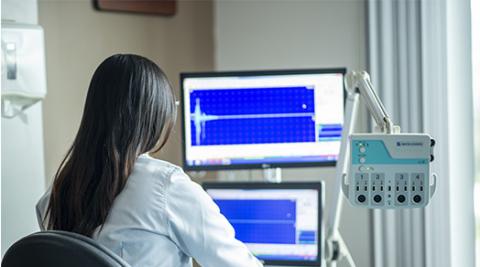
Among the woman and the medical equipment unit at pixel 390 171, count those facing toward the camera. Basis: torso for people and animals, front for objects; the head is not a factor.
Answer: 1

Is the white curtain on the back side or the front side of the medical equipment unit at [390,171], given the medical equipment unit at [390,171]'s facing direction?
on the back side

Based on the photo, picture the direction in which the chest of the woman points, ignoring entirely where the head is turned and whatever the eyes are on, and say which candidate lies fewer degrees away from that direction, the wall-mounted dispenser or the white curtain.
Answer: the white curtain

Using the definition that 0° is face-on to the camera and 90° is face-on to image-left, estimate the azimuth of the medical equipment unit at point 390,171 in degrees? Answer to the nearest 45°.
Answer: approximately 0°

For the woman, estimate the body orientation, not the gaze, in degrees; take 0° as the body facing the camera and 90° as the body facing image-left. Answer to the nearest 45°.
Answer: approximately 225°
